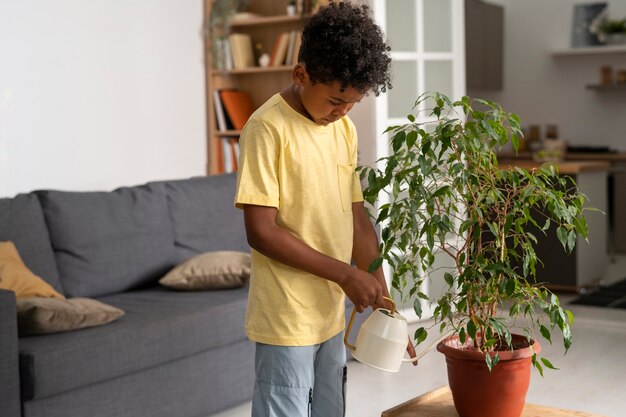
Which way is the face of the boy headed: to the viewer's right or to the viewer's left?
to the viewer's right

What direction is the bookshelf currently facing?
toward the camera

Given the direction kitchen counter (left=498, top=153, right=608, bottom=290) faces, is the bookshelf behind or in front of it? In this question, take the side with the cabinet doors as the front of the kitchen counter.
in front

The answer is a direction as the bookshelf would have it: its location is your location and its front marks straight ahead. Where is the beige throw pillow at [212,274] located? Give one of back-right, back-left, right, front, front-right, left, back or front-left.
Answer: front

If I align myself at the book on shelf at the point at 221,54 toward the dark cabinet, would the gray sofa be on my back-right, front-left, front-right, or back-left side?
back-right

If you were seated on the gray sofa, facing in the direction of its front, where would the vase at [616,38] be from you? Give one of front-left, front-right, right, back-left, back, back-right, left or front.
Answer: left

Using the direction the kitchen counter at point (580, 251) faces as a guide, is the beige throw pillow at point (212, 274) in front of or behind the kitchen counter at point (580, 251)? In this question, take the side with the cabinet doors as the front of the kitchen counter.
in front

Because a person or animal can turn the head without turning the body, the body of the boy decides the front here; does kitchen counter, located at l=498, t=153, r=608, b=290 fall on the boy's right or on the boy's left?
on the boy's left

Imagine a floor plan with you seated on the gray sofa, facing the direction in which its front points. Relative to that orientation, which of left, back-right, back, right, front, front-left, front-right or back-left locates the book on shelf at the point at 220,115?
back-left

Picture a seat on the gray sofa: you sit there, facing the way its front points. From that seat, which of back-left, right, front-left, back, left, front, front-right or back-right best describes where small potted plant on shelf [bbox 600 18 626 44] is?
left

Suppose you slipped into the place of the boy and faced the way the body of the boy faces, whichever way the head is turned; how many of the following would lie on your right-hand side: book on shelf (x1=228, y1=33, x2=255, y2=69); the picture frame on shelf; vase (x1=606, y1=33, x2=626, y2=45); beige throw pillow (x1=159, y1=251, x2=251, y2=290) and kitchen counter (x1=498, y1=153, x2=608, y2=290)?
0

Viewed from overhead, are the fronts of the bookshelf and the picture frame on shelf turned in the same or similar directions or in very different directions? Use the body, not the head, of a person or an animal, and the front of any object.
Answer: same or similar directions

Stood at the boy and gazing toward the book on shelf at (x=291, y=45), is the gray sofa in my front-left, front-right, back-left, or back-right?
front-left

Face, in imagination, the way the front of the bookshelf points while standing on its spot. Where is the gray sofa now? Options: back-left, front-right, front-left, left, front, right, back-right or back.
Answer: front

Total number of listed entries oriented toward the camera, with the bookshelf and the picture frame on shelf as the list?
2

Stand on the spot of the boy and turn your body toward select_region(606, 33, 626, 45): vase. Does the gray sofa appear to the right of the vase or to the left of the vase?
left

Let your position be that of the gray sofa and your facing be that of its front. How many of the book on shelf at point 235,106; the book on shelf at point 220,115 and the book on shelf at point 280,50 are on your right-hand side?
0

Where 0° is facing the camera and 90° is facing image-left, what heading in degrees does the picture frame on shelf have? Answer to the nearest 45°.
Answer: approximately 0°
